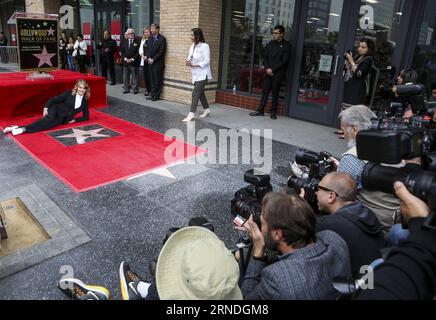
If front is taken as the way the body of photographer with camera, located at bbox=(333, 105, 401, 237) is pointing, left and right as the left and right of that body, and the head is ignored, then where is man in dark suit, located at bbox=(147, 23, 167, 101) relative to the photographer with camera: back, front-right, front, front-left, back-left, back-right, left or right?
front-right

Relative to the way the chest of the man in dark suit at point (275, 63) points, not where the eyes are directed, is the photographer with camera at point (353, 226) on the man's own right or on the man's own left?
on the man's own left

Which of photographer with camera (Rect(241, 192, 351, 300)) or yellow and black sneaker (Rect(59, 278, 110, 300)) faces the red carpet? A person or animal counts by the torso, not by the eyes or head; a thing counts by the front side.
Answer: the photographer with camera

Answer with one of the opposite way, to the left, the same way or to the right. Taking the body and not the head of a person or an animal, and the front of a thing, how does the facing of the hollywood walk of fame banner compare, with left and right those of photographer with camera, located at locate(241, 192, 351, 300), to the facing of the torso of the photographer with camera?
the opposite way

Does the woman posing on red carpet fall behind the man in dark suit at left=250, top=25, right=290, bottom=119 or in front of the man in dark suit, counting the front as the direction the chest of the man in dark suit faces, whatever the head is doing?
in front

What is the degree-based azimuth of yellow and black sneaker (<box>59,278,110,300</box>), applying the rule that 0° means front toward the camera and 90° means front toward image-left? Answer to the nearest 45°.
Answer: approximately 90°

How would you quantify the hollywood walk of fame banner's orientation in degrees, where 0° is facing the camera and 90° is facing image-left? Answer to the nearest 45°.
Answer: approximately 0°

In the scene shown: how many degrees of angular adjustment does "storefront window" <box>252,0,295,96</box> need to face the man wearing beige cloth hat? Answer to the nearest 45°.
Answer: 0° — it already faces them

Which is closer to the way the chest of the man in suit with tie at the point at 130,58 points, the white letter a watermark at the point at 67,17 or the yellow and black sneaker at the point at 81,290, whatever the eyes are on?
the yellow and black sneaker

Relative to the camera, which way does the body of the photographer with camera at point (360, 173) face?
to the viewer's left

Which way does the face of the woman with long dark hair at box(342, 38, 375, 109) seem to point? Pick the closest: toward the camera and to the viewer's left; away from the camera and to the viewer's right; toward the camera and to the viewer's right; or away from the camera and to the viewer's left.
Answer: toward the camera and to the viewer's left
